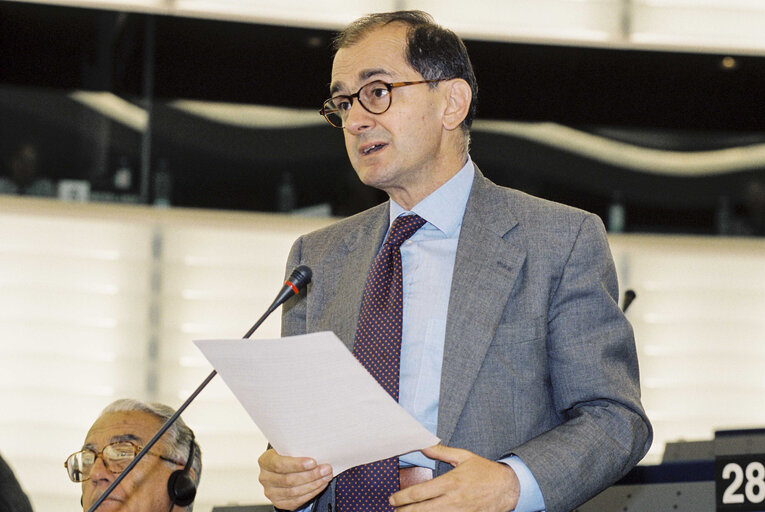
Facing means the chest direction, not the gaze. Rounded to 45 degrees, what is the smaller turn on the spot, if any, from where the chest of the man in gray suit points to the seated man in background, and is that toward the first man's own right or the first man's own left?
approximately 90° to the first man's own right

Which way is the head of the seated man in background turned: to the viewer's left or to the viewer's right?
to the viewer's left
